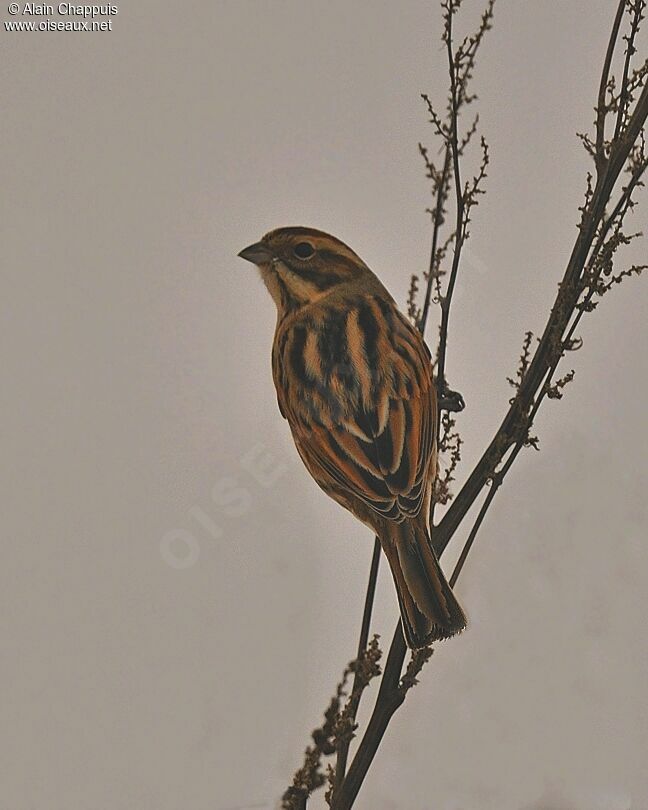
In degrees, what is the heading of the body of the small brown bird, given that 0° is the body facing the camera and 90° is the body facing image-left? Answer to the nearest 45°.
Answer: approximately 135°
